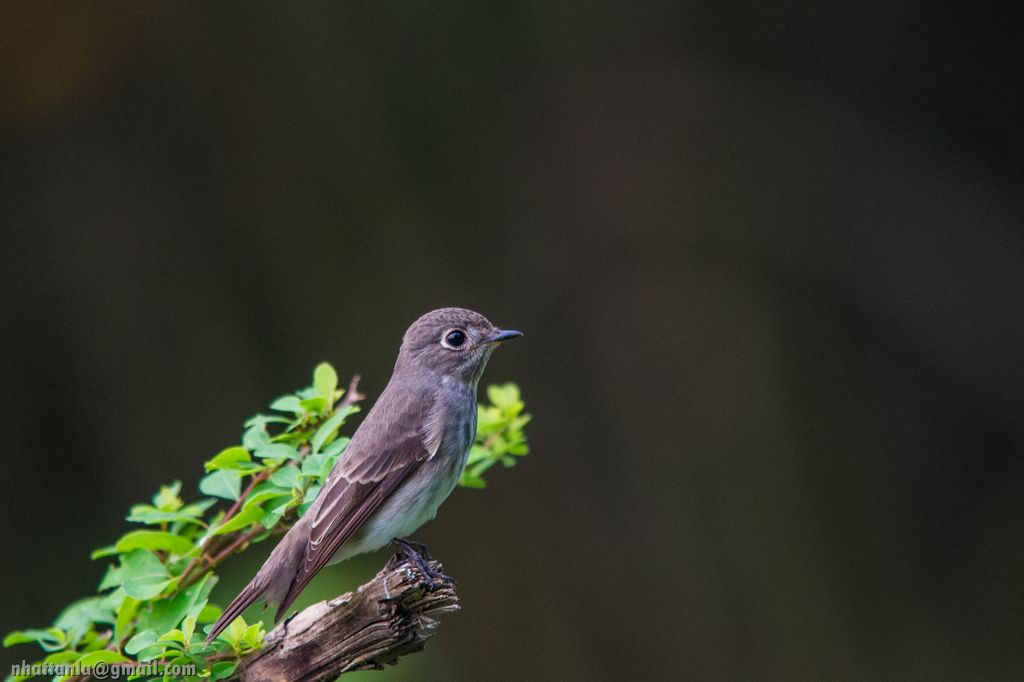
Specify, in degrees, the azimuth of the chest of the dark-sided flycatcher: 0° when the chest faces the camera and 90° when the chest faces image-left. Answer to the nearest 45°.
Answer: approximately 270°

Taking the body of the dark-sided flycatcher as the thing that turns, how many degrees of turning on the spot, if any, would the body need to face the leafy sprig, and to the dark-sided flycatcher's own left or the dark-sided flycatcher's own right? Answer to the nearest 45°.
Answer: approximately 135° to the dark-sided flycatcher's own right
